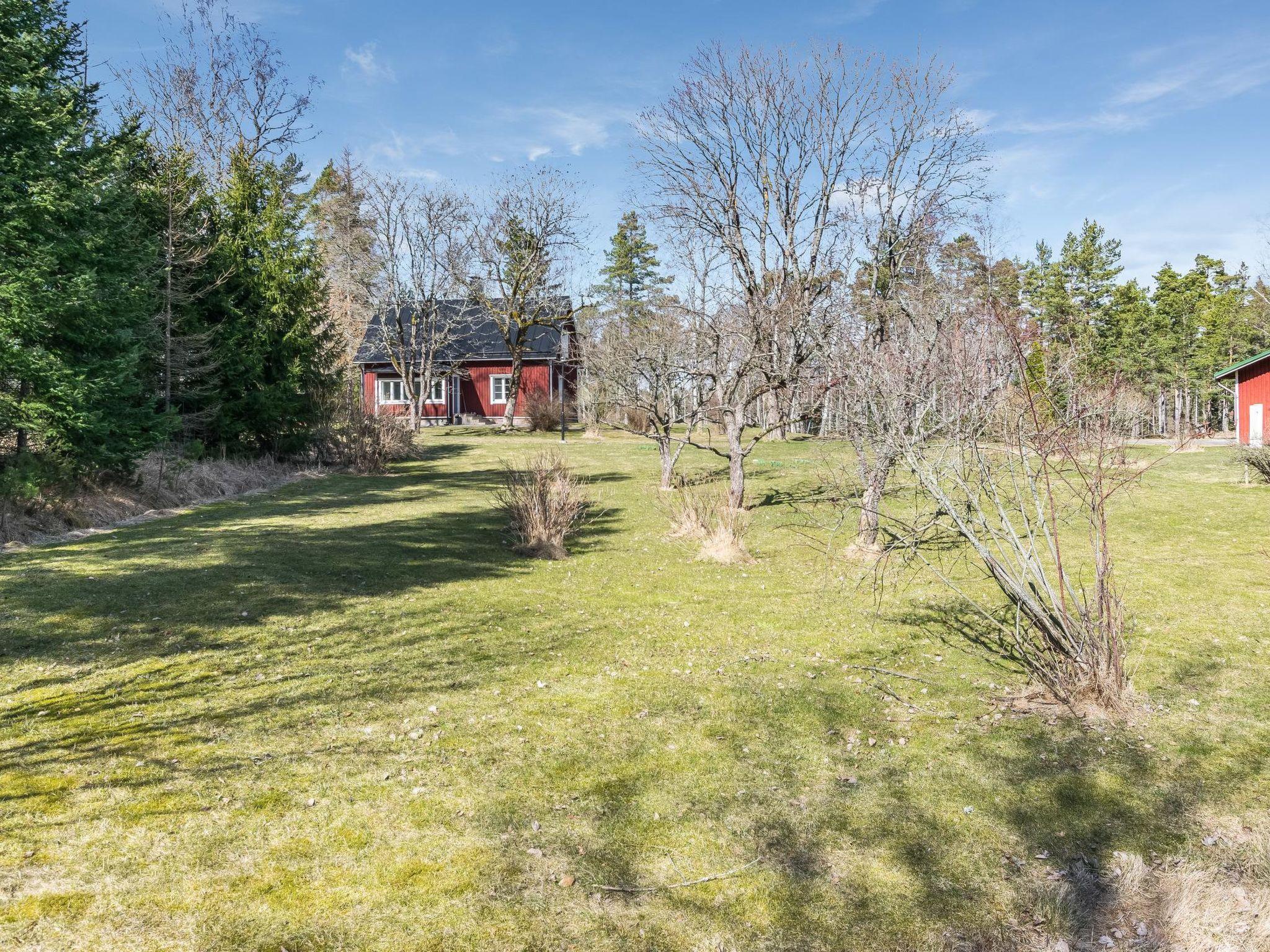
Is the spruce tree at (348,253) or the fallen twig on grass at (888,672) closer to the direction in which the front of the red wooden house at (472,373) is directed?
the fallen twig on grass

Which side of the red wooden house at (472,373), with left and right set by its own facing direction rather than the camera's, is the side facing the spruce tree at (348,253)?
right

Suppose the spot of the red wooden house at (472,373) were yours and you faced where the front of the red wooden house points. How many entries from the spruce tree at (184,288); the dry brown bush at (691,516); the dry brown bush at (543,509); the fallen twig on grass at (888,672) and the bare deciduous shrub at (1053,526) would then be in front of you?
5

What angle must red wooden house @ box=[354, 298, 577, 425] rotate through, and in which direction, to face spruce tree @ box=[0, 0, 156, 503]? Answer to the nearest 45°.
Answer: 0° — it already faces it

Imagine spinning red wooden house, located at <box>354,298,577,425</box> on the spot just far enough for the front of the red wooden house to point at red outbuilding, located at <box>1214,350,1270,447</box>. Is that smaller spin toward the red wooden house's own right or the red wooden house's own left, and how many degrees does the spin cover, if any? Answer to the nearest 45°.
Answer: approximately 45° to the red wooden house's own left

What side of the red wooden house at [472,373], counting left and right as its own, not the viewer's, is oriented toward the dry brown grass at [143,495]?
front

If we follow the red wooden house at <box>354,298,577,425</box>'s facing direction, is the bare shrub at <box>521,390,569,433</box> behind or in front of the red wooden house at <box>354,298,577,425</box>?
in front

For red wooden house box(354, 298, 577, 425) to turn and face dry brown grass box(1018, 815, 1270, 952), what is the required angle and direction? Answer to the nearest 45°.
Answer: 0° — it already faces it

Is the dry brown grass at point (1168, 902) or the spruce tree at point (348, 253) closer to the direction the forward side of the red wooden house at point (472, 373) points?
the dry brown grass

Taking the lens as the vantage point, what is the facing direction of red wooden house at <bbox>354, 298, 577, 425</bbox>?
facing the viewer

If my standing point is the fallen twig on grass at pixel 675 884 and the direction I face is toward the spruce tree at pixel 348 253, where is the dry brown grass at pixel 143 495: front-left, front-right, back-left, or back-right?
front-left

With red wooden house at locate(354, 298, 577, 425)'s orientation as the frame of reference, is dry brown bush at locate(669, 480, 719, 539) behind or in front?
in front

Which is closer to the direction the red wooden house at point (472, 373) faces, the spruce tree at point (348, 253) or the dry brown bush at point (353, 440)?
the dry brown bush

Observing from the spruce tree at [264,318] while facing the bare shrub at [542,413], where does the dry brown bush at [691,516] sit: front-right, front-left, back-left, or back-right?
back-right

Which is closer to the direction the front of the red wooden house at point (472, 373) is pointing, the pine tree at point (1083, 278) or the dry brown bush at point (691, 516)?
the dry brown bush

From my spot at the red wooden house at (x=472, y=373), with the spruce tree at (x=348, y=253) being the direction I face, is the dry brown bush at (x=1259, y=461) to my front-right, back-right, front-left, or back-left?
back-left

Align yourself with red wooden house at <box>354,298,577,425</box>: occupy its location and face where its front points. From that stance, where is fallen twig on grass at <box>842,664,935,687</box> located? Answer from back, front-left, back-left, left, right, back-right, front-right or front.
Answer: front
